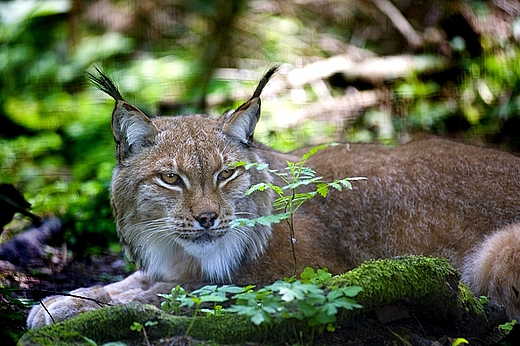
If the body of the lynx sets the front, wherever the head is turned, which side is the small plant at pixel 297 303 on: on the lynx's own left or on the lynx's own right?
on the lynx's own left

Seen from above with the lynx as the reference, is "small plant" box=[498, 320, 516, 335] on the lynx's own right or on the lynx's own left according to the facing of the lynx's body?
on the lynx's own left

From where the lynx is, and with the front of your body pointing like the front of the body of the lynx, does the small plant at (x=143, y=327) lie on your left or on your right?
on your left

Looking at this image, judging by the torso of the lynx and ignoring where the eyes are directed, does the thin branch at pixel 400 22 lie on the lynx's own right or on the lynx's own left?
on the lynx's own right

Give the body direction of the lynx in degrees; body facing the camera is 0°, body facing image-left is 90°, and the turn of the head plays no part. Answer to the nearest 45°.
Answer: approximately 90°
